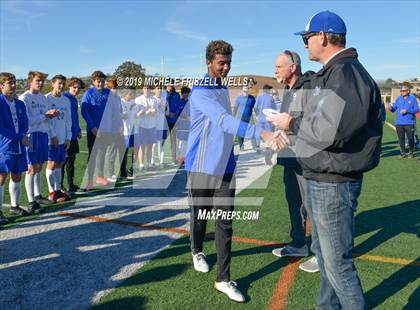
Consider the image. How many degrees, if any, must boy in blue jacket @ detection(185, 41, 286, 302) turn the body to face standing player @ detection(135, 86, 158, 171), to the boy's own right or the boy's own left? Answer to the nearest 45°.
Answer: approximately 135° to the boy's own left

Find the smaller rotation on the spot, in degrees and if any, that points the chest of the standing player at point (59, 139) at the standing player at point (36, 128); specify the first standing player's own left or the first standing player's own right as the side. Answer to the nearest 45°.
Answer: approximately 90° to the first standing player's own right

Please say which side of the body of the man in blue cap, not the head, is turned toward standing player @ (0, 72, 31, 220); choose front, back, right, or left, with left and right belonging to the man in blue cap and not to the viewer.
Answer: front

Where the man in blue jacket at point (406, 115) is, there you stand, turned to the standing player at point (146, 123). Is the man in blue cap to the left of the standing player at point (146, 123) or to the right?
left

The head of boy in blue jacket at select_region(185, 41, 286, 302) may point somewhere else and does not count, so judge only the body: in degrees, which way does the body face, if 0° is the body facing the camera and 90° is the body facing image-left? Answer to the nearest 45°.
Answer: approximately 315°

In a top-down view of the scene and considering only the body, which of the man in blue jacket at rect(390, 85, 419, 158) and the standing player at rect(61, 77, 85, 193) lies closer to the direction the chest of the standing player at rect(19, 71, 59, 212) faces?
the man in blue jacket

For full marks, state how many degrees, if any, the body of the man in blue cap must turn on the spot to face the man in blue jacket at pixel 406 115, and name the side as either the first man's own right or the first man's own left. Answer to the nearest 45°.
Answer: approximately 90° to the first man's own right

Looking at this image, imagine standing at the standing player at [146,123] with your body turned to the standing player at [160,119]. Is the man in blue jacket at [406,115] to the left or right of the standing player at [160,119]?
right

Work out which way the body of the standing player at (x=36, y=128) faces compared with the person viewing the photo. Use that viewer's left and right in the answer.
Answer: facing the viewer and to the right of the viewer

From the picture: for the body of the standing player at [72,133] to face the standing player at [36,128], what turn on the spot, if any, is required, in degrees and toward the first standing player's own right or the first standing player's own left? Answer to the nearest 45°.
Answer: approximately 90° to the first standing player's own right

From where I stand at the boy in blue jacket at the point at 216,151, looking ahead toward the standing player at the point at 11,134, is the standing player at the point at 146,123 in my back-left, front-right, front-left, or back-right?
front-right

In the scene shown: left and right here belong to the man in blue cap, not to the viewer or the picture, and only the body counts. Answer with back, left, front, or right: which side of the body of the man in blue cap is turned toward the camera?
left

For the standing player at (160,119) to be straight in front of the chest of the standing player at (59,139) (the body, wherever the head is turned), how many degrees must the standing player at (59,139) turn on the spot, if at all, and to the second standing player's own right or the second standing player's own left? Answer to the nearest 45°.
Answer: approximately 90° to the second standing player's own left

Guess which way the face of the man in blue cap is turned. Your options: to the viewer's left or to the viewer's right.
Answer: to the viewer's left

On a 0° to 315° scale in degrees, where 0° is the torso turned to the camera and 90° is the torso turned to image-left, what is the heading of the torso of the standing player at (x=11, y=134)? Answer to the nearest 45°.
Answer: approximately 315°
